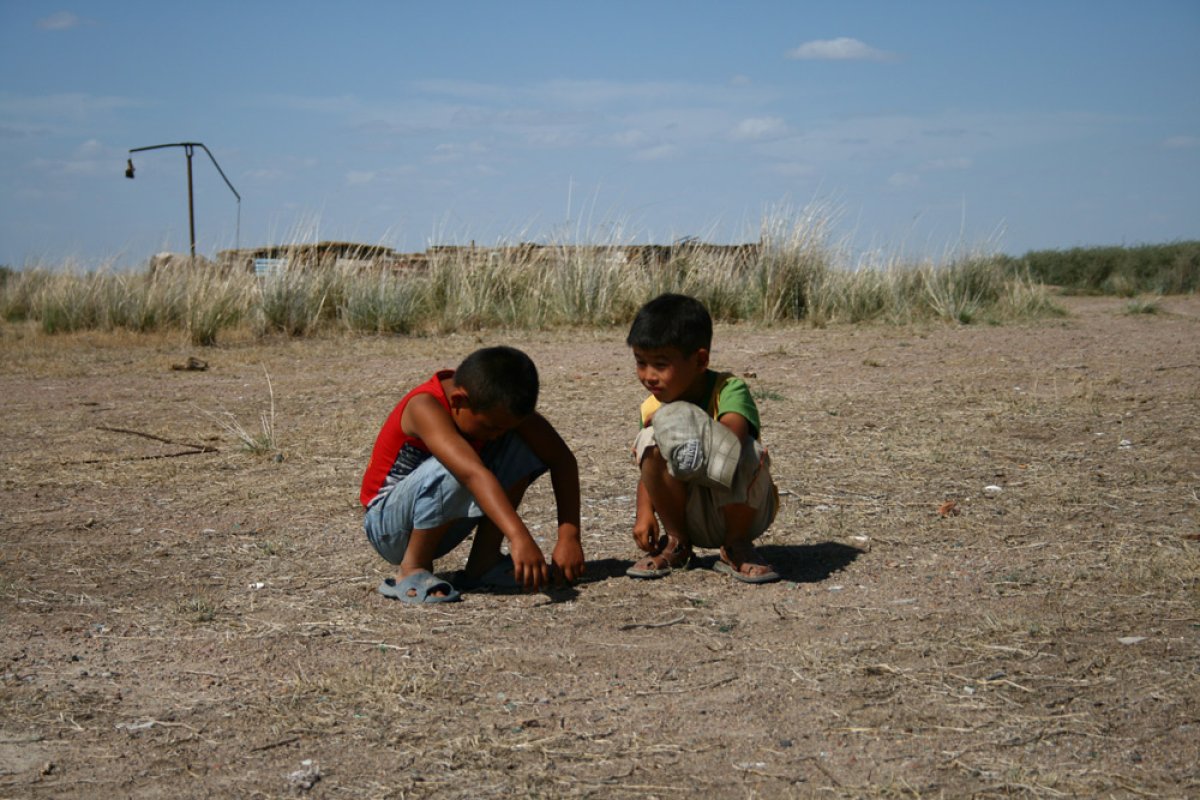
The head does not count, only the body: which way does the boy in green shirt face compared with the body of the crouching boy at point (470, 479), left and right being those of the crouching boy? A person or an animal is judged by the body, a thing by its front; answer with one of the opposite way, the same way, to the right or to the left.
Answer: to the right

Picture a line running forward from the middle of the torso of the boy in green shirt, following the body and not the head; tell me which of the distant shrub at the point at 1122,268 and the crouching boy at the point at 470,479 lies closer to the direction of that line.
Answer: the crouching boy

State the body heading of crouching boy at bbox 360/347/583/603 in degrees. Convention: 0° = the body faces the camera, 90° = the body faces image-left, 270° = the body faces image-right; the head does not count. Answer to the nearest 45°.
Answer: approximately 315°

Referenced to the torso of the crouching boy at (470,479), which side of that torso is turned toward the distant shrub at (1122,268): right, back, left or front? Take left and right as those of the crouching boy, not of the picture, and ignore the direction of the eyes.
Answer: left

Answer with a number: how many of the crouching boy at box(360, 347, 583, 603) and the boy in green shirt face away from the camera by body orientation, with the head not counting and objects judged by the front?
0

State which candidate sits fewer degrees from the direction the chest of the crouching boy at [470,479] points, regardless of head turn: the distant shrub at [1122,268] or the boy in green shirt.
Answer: the boy in green shirt

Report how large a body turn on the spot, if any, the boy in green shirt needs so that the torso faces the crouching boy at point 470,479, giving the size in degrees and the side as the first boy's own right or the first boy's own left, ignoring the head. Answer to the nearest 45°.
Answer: approximately 45° to the first boy's own right

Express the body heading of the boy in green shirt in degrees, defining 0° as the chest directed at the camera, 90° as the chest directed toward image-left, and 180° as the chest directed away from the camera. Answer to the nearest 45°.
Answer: approximately 45°
